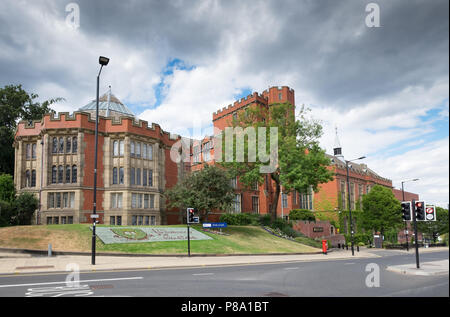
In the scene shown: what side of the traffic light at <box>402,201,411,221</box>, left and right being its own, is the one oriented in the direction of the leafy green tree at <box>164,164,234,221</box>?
right

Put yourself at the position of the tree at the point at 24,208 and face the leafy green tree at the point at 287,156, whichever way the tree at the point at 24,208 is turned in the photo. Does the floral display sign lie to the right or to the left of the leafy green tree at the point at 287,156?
right

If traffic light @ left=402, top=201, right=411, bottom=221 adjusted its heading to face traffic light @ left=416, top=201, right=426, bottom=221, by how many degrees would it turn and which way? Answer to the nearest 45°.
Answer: approximately 90° to its left

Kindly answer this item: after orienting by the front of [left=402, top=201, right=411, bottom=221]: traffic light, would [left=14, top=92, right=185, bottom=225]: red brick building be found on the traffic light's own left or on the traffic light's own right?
on the traffic light's own right

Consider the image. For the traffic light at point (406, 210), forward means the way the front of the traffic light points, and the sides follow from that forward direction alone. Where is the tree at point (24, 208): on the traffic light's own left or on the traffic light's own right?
on the traffic light's own right

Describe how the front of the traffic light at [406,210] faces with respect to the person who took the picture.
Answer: facing the viewer and to the left of the viewer

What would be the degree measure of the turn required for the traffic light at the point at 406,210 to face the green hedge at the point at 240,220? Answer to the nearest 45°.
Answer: approximately 90° to its right

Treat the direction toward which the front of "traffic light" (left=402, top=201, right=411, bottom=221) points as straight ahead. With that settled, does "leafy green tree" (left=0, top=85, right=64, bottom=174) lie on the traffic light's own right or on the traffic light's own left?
on the traffic light's own right

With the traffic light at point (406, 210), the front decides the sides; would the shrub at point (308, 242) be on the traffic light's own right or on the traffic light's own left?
on the traffic light's own right
